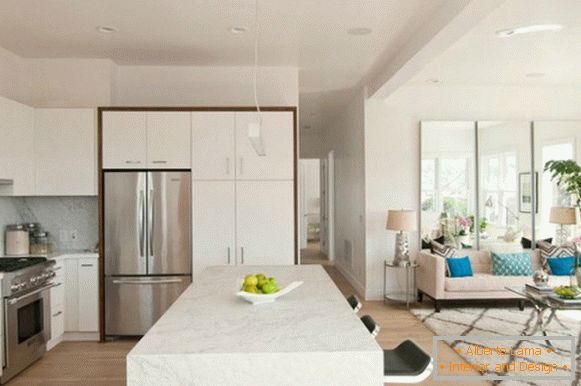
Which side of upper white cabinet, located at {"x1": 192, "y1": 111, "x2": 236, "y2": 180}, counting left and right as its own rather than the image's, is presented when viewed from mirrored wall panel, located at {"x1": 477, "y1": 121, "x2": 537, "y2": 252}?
left

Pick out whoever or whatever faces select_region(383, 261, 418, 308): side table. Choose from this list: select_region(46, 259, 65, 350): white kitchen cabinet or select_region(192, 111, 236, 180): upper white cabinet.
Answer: the white kitchen cabinet

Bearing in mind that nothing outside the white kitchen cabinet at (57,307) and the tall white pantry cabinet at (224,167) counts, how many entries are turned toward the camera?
1

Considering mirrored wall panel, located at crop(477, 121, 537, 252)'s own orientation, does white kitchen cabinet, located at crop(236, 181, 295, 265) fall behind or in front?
in front

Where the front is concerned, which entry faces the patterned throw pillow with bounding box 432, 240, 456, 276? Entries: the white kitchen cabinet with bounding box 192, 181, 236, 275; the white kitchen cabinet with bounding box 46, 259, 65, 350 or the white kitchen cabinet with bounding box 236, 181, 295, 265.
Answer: the white kitchen cabinet with bounding box 46, 259, 65, 350

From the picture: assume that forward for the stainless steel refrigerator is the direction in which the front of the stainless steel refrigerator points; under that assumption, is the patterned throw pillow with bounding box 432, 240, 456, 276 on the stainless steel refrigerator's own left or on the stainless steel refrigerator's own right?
on the stainless steel refrigerator's own left

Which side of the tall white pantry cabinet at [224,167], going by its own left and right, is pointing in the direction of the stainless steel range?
right

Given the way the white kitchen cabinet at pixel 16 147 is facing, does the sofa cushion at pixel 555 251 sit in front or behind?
in front

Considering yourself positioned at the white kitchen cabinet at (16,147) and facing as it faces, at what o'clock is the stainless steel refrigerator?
The stainless steel refrigerator is roughly at 11 o'clock from the white kitchen cabinet.

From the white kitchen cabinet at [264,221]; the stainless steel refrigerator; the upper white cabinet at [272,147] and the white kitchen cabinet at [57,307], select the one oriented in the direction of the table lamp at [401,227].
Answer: the white kitchen cabinet at [57,307]

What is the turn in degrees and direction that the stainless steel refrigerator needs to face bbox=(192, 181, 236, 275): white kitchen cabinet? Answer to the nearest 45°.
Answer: approximately 90° to its left

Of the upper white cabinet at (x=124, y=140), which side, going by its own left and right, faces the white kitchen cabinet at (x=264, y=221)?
left
